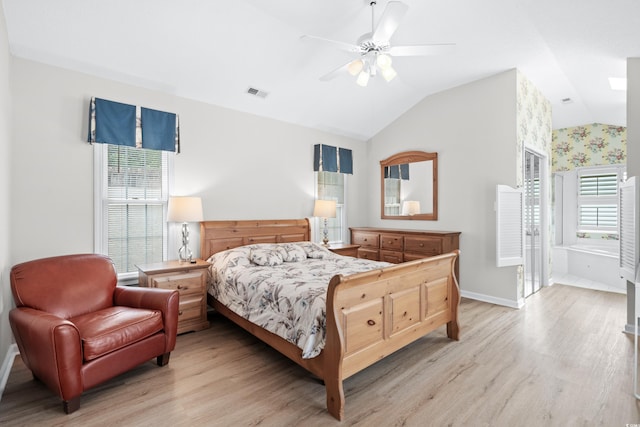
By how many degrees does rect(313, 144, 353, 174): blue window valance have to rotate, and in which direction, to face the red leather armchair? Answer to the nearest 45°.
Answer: approximately 90° to its right

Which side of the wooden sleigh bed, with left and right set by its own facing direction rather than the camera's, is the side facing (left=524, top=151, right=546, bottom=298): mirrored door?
left

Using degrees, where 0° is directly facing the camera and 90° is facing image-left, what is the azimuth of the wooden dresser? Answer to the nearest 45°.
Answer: approximately 45°

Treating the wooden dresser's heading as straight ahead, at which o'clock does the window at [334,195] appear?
The window is roughly at 2 o'clock from the wooden dresser.

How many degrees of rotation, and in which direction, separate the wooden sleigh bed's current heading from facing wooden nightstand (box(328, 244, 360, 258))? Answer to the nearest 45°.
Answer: approximately 135° to its left
